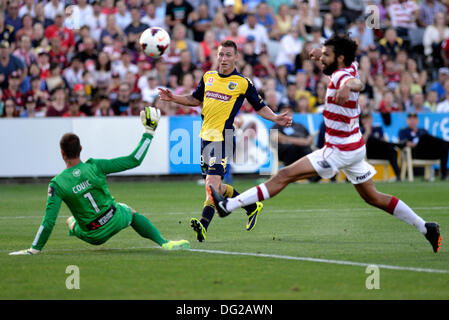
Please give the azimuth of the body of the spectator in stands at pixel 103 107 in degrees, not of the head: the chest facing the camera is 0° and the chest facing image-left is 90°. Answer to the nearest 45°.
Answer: approximately 0°

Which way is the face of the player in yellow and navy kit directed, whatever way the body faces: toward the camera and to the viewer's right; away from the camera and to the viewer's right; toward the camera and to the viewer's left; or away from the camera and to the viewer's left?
toward the camera and to the viewer's left

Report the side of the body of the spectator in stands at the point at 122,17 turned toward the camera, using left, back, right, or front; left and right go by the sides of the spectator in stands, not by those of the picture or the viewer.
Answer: front

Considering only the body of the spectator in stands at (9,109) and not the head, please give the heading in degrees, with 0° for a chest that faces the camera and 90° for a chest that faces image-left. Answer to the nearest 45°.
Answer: approximately 0°

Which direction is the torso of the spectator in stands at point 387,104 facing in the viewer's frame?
toward the camera

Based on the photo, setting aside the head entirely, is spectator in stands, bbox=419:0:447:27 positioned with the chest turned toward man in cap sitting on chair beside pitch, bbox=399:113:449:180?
yes

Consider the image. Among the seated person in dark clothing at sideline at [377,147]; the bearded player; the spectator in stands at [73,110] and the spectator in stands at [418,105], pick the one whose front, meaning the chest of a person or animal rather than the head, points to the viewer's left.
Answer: the bearded player

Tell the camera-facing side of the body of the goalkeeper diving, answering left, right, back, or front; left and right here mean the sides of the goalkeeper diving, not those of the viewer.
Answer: back

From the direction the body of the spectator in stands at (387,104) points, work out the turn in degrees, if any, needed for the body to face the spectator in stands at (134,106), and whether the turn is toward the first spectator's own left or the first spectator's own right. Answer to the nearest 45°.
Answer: approximately 45° to the first spectator's own right

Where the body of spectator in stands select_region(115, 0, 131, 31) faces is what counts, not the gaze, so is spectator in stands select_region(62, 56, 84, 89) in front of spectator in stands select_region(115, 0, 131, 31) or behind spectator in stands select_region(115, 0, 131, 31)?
in front

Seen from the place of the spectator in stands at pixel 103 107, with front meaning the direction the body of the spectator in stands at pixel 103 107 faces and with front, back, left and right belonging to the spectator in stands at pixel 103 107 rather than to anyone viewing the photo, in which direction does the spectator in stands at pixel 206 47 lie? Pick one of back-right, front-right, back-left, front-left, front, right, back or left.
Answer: back-left

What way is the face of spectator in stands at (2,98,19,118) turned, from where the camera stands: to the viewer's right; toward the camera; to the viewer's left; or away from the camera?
toward the camera

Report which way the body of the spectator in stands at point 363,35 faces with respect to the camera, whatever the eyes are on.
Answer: toward the camera

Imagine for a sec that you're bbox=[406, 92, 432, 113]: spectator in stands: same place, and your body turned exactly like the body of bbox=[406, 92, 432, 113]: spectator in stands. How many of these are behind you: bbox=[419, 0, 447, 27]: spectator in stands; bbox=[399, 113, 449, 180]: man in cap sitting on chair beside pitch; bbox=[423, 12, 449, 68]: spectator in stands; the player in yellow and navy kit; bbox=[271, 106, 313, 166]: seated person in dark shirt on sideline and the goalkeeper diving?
2

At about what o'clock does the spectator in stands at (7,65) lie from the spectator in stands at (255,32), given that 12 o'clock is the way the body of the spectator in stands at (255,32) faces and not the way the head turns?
the spectator in stands at (7,65) is roughly at 2 o'clock from the spectator in stands at (255,32).

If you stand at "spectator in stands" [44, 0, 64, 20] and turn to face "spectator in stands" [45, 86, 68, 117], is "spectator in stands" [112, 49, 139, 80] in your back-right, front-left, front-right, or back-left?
front-left

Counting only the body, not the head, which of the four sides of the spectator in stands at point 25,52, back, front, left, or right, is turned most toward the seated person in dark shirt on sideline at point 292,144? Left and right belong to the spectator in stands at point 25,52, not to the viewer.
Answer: left

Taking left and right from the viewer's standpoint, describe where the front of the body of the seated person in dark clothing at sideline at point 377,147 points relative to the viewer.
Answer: facing the viewer and to the right of the viewer

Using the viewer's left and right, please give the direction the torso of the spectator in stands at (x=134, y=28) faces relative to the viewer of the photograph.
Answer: facing the viewer
